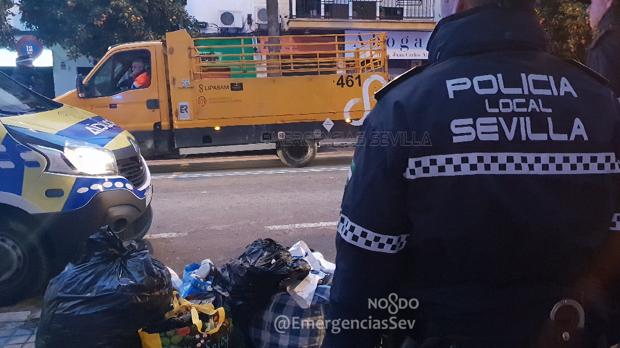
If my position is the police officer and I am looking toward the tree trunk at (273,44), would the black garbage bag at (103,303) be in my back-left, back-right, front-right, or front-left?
front-left

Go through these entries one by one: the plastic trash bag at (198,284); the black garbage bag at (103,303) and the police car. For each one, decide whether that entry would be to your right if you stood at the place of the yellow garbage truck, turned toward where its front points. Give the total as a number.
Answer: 0

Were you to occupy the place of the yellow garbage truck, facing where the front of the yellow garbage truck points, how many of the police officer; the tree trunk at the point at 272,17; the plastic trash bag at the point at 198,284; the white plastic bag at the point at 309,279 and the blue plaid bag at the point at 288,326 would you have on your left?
4

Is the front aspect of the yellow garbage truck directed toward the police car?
no

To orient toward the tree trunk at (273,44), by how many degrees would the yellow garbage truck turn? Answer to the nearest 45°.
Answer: approximately 135° to its right

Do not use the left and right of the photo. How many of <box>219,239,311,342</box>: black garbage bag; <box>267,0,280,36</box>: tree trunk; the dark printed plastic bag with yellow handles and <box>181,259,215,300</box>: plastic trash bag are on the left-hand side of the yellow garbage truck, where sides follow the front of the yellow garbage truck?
3

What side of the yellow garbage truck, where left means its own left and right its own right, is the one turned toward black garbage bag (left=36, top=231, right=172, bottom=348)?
left

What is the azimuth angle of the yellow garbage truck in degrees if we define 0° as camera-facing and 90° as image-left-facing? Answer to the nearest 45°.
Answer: approximately 90°

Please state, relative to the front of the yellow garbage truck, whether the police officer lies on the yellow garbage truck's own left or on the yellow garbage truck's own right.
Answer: on the yellow garbage truck's own left

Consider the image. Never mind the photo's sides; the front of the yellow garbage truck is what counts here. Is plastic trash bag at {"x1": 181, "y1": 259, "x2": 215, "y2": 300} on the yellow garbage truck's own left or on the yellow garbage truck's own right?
on the yellow garbage truck's own left

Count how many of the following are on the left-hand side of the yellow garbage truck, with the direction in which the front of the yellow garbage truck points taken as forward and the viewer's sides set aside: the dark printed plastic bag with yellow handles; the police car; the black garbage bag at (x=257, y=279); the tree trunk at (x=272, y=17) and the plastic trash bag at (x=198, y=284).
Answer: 4

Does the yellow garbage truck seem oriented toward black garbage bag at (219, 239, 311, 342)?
no

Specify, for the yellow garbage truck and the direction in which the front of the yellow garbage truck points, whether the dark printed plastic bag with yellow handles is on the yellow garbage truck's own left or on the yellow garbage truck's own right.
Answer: on the yellow garbage truck's own left

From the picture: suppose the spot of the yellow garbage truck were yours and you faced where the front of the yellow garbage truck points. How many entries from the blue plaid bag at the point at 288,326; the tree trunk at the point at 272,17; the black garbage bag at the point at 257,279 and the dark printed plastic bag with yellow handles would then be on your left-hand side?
3

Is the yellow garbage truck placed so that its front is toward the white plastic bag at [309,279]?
no
